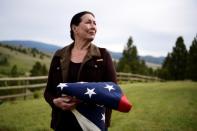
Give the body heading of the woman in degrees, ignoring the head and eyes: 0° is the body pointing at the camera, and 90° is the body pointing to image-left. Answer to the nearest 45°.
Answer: approximately 0°
